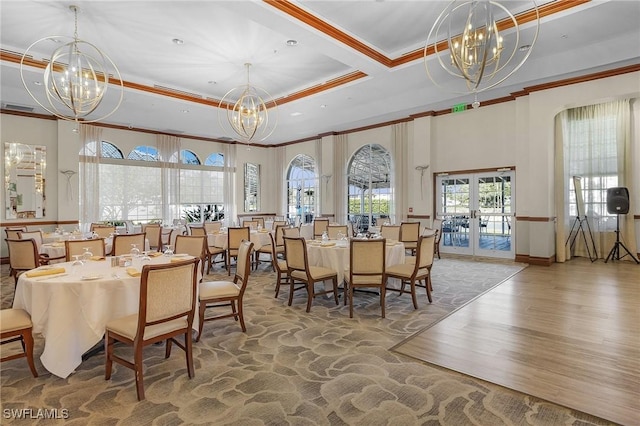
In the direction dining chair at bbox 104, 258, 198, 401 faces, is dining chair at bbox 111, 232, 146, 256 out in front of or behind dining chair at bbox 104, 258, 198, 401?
in front

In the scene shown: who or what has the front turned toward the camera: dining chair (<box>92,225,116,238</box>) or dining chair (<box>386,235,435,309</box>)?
dining chair (<box>92,225,116,238</box>)

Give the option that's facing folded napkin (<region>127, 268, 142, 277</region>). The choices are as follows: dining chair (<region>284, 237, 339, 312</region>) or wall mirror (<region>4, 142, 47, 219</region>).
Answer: the wall mirror

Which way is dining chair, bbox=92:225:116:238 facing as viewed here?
toward the camera

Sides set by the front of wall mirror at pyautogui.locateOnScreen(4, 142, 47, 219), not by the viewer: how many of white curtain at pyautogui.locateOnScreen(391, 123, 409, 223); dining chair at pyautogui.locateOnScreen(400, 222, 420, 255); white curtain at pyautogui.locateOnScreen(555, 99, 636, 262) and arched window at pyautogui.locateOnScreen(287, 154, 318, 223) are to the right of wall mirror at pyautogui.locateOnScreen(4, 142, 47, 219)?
0

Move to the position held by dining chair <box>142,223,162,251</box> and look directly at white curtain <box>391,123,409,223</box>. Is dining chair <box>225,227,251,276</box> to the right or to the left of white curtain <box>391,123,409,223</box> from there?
right

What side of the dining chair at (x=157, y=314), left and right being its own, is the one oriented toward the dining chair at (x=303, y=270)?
right

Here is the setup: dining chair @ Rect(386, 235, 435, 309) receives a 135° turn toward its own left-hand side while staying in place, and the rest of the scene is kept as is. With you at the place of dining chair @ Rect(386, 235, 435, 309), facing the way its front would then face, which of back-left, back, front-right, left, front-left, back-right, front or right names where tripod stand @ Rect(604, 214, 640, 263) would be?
back-left

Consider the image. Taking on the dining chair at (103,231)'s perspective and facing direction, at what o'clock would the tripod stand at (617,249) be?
The tripod stand is roughly at 10 o'clock from the dining chair.

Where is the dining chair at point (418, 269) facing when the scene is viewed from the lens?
facing away from the viewer and to the left of the viewer

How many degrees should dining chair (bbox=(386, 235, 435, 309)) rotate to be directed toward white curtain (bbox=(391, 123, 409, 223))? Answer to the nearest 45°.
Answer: approximately 45° to its right

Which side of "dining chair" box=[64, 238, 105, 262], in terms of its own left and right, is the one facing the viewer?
front

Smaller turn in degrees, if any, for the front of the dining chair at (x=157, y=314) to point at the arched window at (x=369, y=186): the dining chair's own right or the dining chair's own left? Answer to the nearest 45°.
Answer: approximately 90° to the dining chair's own right

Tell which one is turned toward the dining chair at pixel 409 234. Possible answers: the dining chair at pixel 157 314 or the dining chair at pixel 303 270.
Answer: the dining chair at pixel 303 270

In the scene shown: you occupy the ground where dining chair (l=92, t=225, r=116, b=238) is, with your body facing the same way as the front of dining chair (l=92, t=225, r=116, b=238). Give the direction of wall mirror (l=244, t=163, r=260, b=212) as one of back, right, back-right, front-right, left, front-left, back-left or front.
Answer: back-left
